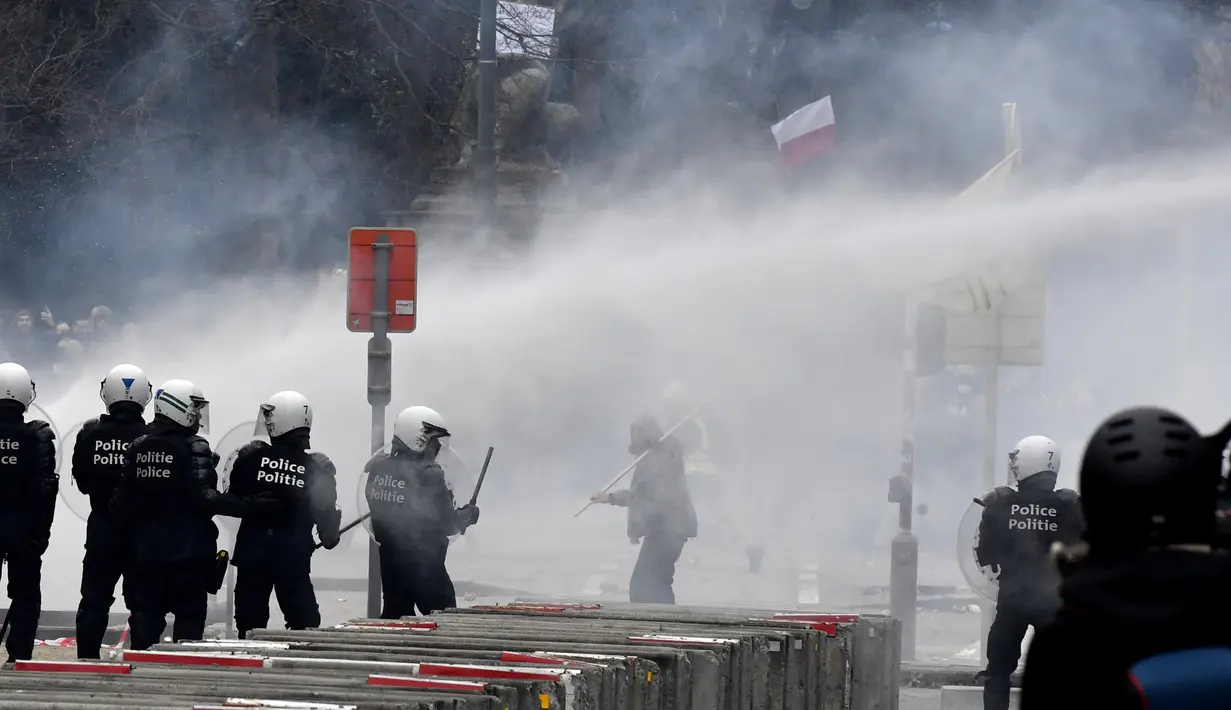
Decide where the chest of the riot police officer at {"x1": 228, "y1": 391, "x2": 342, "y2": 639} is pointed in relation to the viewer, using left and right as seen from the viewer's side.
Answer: facing away from the viewer

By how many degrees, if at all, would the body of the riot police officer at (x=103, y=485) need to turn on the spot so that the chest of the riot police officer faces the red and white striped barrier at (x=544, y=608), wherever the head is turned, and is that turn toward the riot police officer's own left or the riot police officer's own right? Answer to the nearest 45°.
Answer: approximately 135° to the riot police officer's own right

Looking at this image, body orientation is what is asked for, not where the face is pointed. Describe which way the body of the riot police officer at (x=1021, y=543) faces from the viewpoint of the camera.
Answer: away from the camera

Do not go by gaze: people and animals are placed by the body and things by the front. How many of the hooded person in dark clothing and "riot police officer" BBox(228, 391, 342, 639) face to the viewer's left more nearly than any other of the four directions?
1

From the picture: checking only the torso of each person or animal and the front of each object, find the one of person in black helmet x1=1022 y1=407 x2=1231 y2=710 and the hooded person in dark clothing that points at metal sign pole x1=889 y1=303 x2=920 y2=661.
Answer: the person in black helmet

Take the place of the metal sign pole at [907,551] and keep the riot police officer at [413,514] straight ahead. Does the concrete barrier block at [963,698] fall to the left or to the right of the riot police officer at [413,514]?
left

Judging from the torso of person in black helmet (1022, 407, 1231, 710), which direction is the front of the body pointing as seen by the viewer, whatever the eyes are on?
away from the camera

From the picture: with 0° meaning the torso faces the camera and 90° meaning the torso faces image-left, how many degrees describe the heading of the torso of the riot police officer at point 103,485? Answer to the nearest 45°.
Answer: approximately 180°

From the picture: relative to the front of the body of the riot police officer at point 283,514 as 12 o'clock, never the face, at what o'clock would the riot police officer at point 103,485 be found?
the riot police officer at point 103,485 is roughly at 10 o'clock from the riot police officer at point 283,514.

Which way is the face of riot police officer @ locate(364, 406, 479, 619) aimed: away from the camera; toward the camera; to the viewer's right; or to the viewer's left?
to the viewer's right
